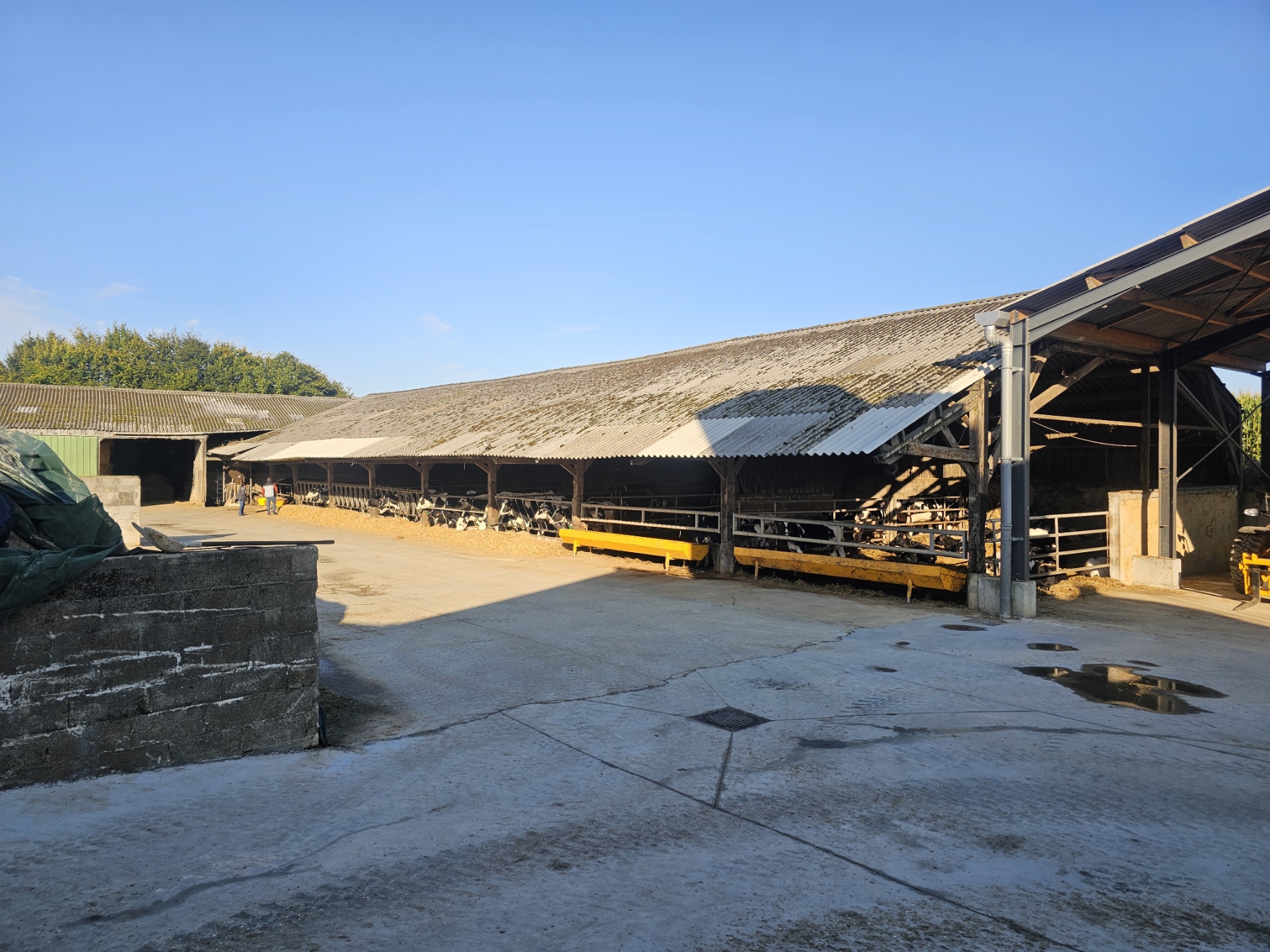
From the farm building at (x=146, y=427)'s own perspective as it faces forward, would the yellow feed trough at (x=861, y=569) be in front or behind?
in front

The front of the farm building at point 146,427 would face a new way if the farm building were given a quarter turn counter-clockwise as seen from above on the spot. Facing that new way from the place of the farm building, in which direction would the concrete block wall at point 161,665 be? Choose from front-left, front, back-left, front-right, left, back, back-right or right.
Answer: right

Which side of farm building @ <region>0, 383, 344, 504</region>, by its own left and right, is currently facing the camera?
front

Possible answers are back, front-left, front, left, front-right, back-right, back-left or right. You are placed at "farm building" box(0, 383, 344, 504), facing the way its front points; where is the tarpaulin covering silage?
front

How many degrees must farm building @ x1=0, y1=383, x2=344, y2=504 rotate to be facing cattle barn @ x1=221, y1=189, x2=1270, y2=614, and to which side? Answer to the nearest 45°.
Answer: approximately 45° to its left

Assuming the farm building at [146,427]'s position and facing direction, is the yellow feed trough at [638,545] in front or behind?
in front
